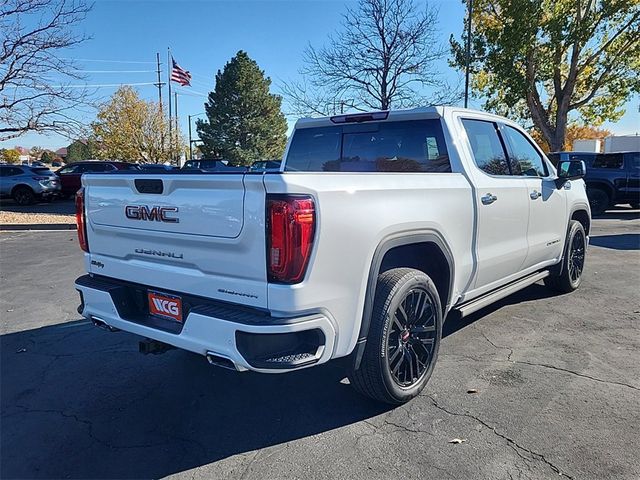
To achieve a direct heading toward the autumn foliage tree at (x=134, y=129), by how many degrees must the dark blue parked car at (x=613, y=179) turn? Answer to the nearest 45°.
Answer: approximately 180°

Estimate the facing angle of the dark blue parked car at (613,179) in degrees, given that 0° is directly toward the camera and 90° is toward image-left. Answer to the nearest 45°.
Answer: approximately 270°

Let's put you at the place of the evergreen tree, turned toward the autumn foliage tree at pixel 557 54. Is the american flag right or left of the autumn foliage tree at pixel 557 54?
right

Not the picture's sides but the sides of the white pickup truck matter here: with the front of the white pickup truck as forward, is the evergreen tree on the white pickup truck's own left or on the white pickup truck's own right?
on the white pickup truck's own left

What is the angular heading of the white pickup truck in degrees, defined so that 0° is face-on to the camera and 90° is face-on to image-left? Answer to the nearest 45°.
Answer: approximately 225°

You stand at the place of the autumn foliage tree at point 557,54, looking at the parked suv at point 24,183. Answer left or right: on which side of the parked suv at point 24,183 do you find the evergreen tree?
right

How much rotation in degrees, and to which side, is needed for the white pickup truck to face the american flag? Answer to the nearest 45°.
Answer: approximately 45° to its left

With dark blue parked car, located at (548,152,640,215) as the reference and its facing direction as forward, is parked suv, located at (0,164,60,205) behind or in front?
behind

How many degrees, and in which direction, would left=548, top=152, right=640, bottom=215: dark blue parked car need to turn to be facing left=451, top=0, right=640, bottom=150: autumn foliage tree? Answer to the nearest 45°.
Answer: approximately 90° to its left
